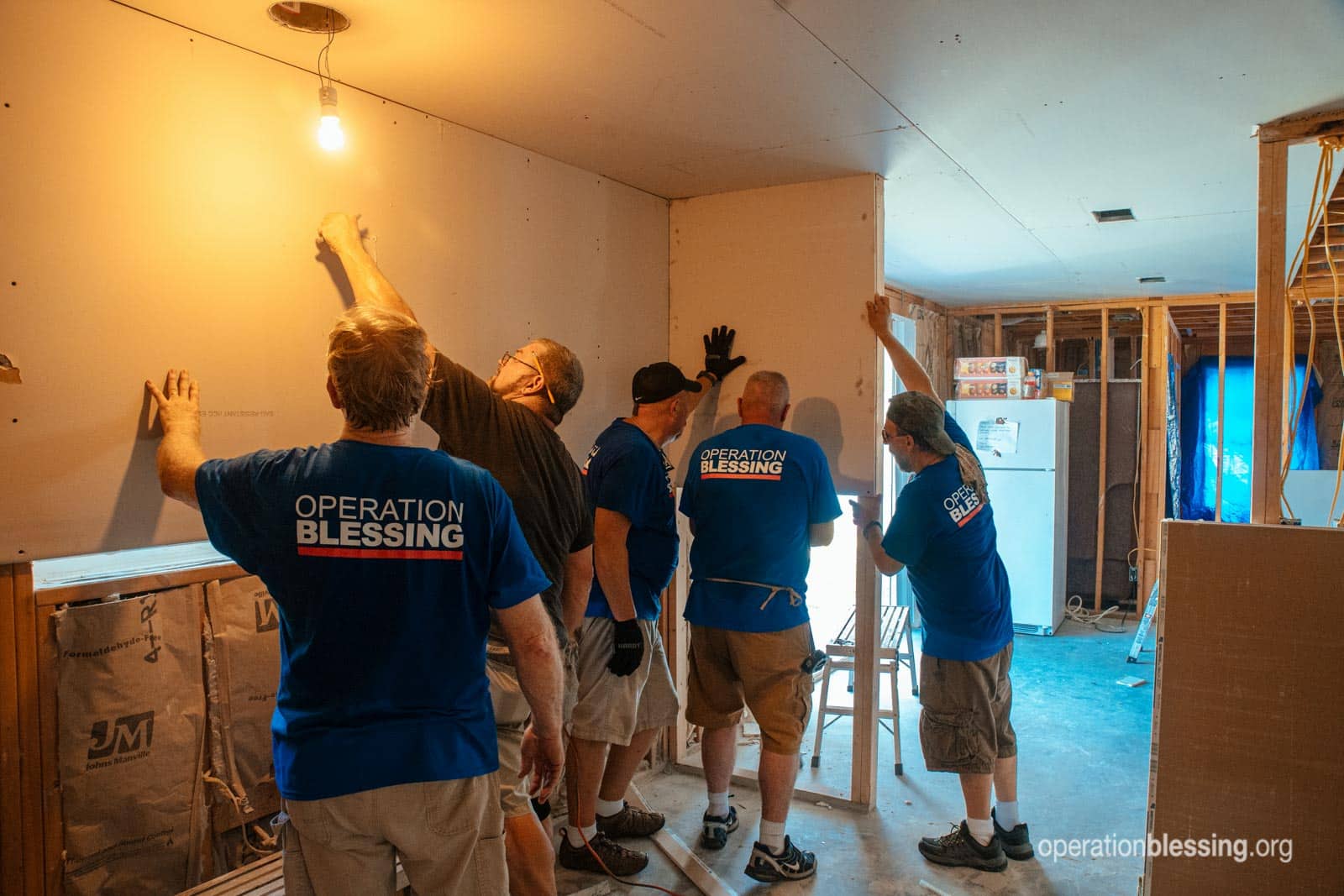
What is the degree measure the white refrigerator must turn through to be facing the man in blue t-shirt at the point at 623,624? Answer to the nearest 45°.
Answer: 0° — it already faces them

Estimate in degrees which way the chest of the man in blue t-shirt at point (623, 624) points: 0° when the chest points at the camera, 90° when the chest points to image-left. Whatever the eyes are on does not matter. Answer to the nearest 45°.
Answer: approximately 270°

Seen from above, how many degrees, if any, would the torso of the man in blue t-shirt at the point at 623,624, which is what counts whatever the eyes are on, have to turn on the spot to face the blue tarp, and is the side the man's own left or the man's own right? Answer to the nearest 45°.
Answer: approximately 45° to the man's own left

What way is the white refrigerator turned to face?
toward the camera

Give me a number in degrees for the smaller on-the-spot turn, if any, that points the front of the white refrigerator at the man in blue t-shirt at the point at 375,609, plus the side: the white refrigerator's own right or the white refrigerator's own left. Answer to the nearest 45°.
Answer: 0° — it already faces them

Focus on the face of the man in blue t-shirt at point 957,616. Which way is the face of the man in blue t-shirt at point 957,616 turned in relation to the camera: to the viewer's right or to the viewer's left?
to the viewer's left

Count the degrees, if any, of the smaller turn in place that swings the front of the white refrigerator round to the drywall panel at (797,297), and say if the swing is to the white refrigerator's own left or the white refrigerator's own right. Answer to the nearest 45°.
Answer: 0° — it already faces it

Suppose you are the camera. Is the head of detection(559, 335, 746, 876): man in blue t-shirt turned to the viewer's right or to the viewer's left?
to the viewer's right

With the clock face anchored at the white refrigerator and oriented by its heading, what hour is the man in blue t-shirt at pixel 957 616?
The man in blue t-shirt is roughly at 12 o'clock from the white refrigerator.

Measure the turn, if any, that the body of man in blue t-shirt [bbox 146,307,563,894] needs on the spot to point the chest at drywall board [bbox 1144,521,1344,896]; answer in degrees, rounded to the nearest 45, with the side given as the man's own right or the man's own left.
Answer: approximately 90° to the man's own right

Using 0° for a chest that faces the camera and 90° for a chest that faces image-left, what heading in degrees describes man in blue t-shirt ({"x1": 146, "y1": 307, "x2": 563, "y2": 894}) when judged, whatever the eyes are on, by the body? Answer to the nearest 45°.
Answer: approximately 180°

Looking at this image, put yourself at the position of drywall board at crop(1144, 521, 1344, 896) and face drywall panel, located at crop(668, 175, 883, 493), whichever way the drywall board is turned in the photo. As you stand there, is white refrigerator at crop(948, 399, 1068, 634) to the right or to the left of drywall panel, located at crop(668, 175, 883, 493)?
right

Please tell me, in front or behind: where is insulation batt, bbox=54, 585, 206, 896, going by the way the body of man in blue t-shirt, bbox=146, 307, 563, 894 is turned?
in front

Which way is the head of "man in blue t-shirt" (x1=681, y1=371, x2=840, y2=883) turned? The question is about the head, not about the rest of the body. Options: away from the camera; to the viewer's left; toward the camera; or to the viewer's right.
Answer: away from the camera
